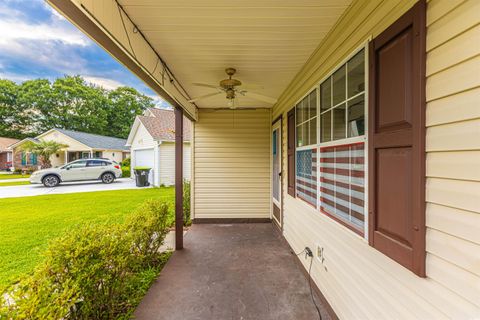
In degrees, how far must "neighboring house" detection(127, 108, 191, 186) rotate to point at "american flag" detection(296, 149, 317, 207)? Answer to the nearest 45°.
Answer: approximately 45° to its left

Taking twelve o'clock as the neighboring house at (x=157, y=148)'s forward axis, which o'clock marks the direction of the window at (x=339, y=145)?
The window is roughly at 10 o'clock from the neighboring house.

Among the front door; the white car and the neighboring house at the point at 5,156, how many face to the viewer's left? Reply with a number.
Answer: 2

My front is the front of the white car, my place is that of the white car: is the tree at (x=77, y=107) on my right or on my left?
on my right

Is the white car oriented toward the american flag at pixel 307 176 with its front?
no

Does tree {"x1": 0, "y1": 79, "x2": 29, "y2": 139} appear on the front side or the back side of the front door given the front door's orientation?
on the front side

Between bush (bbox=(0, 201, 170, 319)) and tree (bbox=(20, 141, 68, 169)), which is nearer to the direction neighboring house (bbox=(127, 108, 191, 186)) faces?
the bush

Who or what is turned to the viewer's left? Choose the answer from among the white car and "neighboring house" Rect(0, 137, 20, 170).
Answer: the white car

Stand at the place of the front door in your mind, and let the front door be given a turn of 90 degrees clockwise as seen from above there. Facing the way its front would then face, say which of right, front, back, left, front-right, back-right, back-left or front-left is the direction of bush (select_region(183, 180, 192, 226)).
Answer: left

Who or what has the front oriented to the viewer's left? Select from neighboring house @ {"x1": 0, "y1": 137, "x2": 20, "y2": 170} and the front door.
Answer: the front door

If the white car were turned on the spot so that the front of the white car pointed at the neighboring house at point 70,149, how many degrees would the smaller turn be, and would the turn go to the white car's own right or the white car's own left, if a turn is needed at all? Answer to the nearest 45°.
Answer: approximately 90° to the white car's own right

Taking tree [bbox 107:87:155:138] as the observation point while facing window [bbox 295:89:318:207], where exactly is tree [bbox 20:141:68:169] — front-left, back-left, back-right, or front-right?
front-right

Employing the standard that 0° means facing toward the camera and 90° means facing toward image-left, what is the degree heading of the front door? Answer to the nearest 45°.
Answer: approximately 90°

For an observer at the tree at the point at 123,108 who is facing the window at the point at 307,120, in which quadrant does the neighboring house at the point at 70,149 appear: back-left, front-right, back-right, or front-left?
front-right

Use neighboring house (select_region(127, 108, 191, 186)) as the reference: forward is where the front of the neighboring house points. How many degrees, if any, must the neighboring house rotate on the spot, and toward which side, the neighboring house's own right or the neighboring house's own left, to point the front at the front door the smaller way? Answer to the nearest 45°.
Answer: approximately 45° to the neighboring house's own left

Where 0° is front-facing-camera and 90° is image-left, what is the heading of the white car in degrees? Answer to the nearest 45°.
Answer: approximately 90°

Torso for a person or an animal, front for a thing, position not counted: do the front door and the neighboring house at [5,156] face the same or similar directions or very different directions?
very different directions
